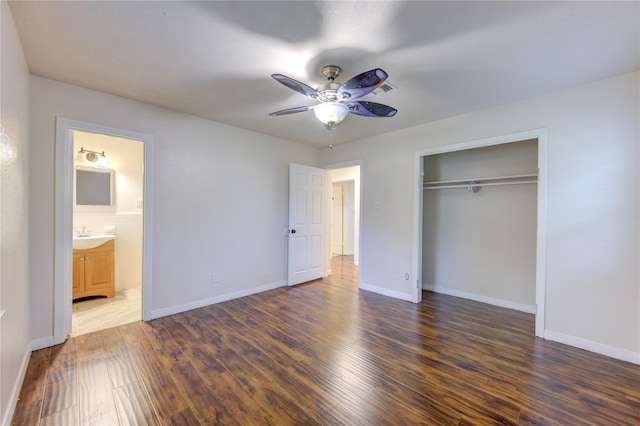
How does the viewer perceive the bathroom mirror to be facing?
facing the viewer and to the right of the viewer

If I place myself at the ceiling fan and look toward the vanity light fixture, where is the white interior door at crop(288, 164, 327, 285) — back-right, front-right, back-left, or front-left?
front-right

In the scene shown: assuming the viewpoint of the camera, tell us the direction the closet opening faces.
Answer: facing the viewer and to the left of the viewer

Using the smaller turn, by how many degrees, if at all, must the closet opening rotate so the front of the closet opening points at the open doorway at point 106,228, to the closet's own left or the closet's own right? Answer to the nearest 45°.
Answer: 0° — it already faces it

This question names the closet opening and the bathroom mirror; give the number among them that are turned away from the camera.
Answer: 0
